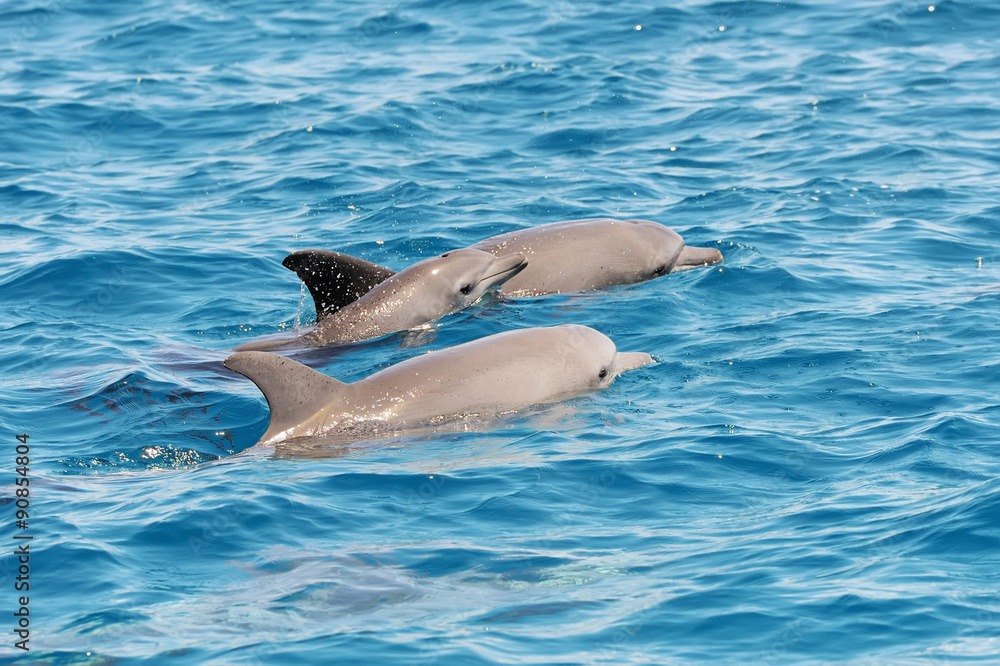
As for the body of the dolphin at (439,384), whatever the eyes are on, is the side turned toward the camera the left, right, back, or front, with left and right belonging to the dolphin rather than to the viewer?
right

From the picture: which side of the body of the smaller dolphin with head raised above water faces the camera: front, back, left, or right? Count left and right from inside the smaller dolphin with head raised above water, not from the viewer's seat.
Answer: right

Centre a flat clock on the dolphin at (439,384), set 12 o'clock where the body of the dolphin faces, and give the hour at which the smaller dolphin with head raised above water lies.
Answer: The smaller dolphin with head raised above water is roughly at 9 o'clock from the dolphin.

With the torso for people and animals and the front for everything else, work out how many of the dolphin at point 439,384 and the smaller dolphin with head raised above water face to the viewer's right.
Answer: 2

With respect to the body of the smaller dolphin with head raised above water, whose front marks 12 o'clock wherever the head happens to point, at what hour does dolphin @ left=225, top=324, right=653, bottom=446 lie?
The dolphin is roughly at 3 o'clock from the smaller dolphin with head raised above water.
